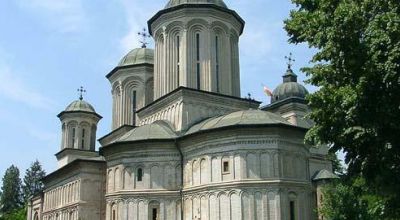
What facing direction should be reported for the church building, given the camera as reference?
facing away from the viewer and to the left of the viewer

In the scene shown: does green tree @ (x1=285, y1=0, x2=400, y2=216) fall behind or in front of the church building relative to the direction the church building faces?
behind
